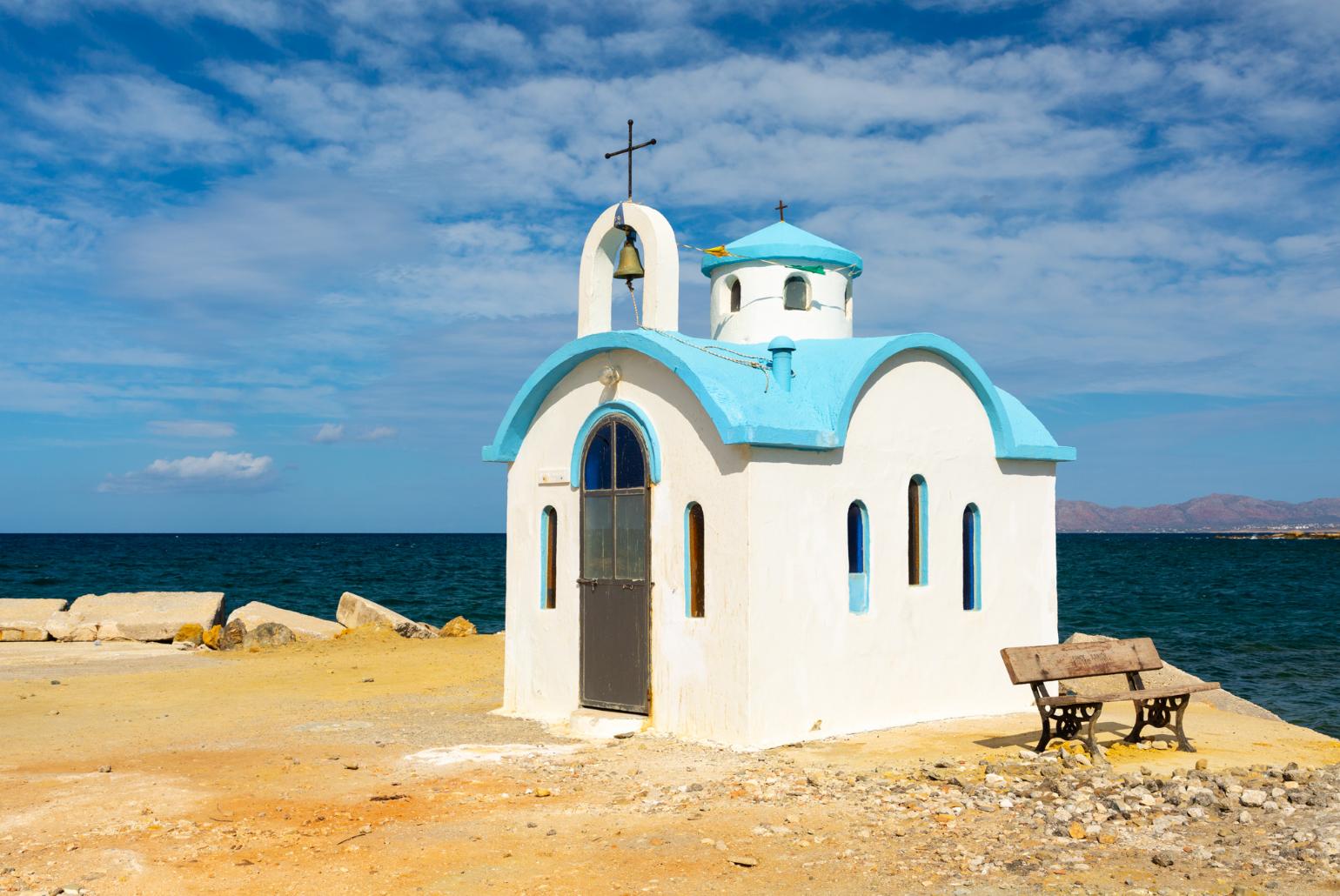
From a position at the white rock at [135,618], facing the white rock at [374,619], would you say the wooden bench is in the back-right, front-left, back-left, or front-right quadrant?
front-right

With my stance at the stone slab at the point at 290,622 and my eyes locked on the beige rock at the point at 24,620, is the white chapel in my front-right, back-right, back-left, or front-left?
back-left

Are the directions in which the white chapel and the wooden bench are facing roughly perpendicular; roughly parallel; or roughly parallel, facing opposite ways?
roughly perpendicular

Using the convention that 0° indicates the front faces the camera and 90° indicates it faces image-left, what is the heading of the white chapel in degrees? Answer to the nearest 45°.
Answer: approximately 45°

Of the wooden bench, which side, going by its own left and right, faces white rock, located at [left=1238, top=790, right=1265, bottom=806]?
front

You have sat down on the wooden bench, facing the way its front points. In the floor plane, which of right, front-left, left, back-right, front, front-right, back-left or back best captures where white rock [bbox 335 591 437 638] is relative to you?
back

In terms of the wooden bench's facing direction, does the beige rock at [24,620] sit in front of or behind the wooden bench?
behind

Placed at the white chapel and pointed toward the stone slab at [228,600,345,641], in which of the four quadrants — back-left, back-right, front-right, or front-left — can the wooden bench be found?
back-right

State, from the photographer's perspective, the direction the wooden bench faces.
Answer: facing the viewer and to the right of the viewer

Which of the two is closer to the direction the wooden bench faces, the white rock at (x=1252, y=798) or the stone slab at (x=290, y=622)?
the white rock

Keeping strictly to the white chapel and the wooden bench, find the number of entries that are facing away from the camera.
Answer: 0

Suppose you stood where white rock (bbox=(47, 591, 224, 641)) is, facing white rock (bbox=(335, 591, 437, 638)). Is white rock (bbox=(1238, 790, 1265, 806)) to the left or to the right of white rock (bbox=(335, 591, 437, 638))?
right

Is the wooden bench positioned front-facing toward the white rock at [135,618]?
no

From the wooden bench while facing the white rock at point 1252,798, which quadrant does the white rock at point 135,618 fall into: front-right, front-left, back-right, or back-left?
back-right

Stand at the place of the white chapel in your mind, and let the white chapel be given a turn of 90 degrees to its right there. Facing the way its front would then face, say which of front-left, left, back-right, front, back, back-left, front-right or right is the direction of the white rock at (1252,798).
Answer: back

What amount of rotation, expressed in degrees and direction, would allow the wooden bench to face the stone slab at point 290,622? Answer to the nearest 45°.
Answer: approximately 180°

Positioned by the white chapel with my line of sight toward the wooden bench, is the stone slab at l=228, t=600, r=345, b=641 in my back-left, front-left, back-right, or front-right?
back-left

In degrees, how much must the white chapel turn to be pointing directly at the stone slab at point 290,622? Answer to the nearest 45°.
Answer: approximately 90° to its right
